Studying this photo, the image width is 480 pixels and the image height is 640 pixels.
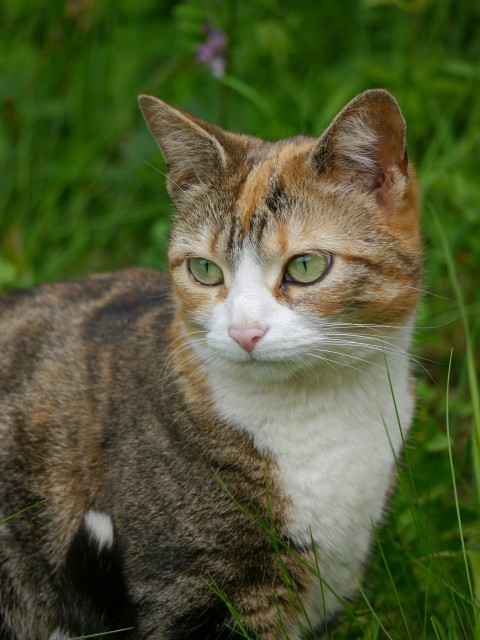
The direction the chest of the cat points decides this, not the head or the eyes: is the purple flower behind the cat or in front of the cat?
behind

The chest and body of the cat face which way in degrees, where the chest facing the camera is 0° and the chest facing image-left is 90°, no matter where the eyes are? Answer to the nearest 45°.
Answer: approximately 315°
